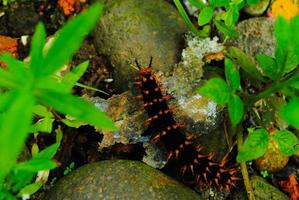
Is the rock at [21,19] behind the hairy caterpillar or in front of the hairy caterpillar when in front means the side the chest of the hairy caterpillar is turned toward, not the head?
in front

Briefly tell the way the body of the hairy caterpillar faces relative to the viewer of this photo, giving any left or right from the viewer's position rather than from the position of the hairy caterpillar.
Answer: facing away from the viewer and to the left of the viewer

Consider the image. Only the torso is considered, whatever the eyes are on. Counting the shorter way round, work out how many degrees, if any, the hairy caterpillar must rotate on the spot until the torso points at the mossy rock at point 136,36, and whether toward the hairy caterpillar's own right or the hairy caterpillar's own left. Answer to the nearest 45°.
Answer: approximately 45° to the hairy caterpillar's own right

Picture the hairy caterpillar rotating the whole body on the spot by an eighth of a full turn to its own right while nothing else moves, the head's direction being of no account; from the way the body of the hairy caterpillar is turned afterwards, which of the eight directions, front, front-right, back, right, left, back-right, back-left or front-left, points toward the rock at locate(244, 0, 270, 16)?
front-right

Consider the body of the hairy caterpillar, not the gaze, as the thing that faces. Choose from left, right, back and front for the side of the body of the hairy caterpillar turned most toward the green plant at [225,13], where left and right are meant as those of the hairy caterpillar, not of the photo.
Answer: right

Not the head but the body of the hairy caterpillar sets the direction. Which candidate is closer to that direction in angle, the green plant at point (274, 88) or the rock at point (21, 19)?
the rock

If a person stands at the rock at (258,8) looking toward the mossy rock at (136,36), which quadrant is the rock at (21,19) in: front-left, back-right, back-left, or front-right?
front-right
